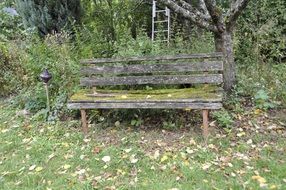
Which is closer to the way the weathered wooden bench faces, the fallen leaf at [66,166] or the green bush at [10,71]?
the fallen leaf

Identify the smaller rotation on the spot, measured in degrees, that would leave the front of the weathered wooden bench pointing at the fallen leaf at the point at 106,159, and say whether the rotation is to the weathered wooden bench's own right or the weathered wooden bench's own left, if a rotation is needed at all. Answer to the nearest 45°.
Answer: approximately 45° to the weathered wooden bench's own right

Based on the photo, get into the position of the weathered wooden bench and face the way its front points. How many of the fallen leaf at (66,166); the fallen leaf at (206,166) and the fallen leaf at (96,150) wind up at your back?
0

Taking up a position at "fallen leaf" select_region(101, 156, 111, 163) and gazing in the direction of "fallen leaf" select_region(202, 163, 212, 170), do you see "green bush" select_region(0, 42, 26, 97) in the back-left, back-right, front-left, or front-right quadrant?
back-left

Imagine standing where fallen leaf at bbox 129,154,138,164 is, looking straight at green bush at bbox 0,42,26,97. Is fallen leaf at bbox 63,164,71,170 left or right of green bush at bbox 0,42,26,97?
left

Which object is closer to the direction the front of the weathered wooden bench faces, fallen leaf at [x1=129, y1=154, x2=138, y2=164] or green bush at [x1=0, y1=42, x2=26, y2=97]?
the fallen leaf

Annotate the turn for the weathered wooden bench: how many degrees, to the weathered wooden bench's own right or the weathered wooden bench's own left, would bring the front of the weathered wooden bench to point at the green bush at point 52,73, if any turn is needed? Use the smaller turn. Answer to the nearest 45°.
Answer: approximately 135° to the weathered wooden bench's own right

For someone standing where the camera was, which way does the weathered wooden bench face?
facing the viewer

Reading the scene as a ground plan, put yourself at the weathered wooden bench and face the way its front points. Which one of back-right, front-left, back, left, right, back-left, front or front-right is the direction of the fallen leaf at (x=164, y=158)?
front

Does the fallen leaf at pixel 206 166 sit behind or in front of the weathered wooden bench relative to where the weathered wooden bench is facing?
in front

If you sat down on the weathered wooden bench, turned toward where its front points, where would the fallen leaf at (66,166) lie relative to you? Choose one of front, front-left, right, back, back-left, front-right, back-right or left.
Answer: front-right

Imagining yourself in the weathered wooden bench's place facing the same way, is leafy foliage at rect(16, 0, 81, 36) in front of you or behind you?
behind

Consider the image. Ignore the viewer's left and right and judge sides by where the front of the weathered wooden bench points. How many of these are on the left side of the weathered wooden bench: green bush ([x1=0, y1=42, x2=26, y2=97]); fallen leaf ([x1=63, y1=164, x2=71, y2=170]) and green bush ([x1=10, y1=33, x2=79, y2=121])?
0

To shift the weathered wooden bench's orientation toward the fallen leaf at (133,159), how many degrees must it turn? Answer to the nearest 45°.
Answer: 0° — it already faces it
